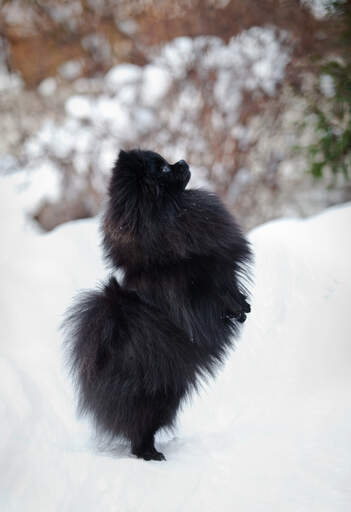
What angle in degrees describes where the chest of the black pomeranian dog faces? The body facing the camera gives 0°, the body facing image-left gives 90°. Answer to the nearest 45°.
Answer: approximately 270°
